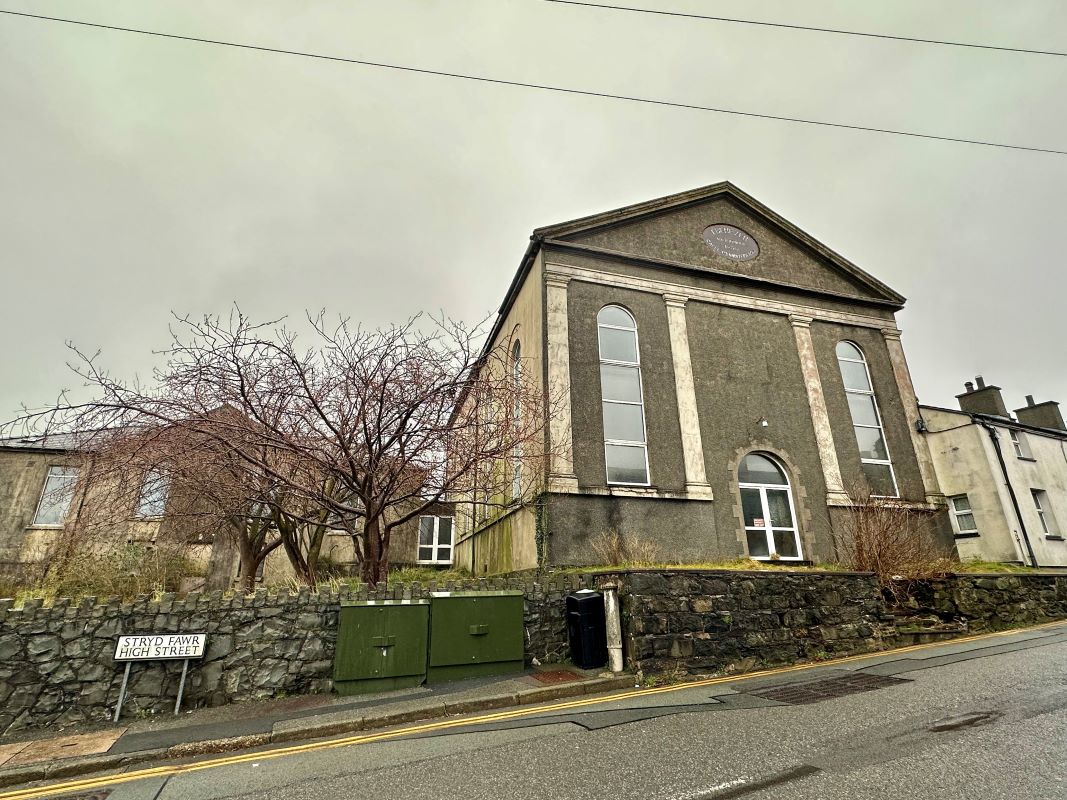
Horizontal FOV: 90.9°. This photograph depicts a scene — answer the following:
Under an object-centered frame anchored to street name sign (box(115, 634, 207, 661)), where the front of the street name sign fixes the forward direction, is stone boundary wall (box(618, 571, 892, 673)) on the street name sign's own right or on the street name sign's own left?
on the street name sign's own left

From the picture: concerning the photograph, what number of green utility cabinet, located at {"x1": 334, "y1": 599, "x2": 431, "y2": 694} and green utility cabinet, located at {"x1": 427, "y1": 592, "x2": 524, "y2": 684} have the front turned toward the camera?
2

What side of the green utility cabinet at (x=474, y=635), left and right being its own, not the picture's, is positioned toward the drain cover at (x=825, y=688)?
left

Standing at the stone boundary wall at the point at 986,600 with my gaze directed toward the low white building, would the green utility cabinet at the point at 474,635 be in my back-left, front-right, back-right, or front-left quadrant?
back-left

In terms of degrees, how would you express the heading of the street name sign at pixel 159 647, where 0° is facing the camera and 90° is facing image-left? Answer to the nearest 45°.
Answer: approximately 0°

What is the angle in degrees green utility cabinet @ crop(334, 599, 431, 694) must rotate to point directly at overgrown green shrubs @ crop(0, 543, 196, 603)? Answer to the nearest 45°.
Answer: approximately 135° to its right

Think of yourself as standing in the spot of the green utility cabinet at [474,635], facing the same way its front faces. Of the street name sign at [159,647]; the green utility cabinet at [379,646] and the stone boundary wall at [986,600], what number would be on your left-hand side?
1

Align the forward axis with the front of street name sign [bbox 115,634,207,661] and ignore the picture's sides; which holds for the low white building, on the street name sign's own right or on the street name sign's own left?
on the street name sign's own left

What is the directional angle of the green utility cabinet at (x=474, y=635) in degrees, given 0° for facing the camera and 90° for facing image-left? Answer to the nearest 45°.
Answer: approximately 0°

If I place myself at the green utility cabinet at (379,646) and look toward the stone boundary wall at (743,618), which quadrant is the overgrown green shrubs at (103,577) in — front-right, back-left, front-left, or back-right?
back-left

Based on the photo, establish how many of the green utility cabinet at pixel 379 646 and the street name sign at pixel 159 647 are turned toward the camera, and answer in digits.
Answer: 2

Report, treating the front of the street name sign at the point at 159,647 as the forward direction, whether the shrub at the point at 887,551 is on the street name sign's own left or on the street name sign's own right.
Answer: on the street name sign's own left
